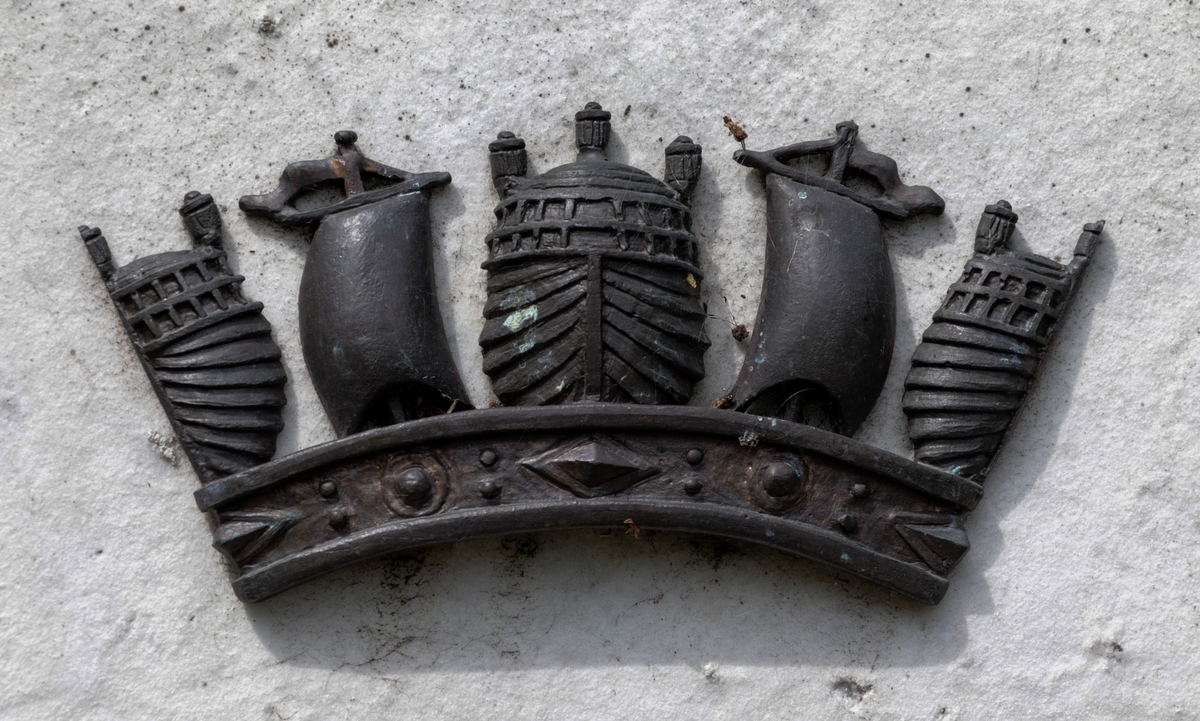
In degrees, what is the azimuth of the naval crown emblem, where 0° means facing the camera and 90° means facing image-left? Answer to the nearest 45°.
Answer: approximately 0°
